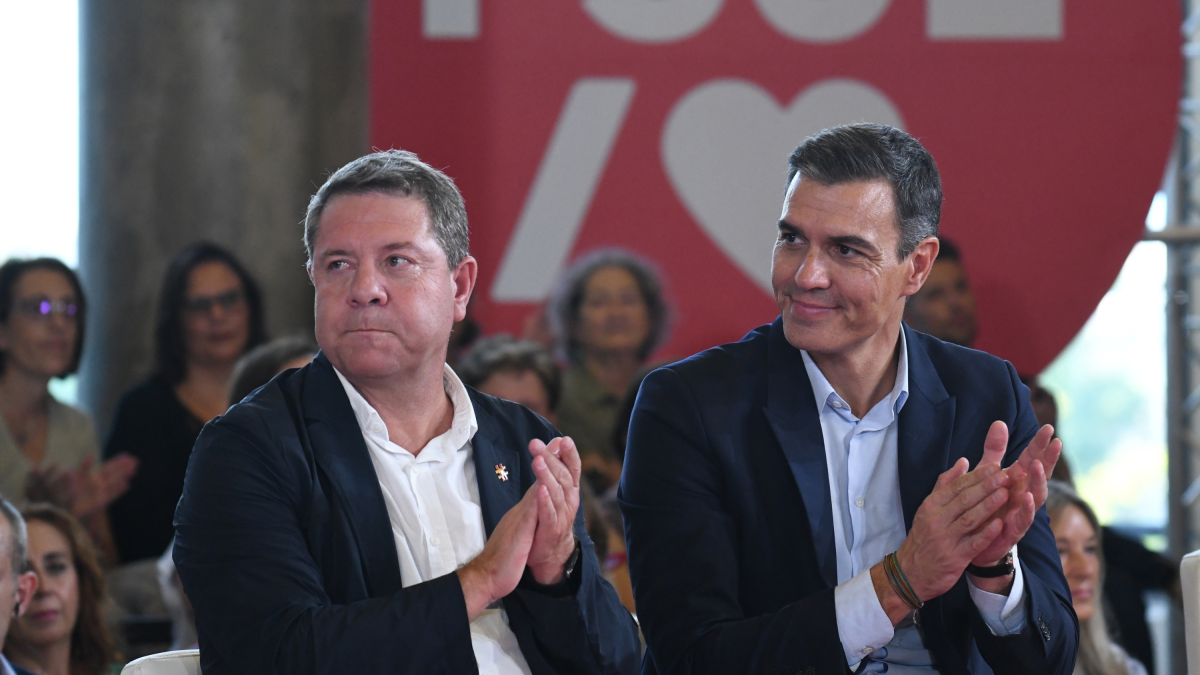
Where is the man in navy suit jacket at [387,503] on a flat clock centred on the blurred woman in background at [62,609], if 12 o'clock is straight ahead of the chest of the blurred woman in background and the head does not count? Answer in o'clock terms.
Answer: The man in navy suit jacket is roughly at 10 o'clock from the blurred woman in background.

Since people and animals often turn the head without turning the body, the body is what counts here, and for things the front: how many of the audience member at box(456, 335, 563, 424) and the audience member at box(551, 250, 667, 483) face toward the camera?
2

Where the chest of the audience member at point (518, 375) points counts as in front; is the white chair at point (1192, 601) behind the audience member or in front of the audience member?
in front

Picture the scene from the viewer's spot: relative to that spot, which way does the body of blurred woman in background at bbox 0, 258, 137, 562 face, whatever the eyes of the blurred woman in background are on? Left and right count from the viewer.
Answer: facing the viewer and to the right of the viewer

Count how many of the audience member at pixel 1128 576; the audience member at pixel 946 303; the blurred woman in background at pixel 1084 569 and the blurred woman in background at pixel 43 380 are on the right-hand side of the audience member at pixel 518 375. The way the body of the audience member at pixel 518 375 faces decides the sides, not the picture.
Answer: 1

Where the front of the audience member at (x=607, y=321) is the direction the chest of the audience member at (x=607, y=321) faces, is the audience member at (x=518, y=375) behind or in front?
in front

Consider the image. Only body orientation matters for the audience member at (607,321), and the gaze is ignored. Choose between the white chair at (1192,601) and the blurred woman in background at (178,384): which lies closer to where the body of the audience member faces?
the white chair

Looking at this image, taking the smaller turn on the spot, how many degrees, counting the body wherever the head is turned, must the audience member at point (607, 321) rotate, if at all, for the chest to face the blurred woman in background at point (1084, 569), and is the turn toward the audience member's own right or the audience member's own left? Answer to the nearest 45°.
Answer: approximately 45° to the audience member's own left

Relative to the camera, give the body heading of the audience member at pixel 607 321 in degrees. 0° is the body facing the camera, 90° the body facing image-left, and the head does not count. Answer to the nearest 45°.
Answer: approximately 0°

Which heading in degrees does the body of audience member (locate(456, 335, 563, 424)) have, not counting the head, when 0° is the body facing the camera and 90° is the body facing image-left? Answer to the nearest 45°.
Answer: approximately 0°
